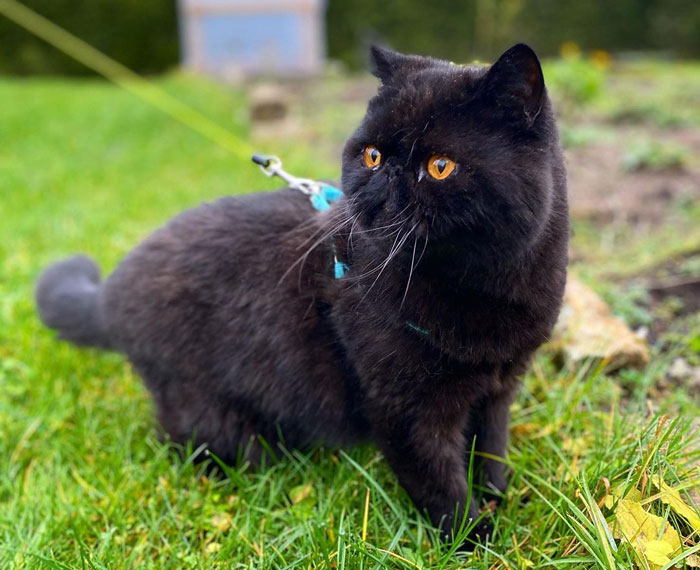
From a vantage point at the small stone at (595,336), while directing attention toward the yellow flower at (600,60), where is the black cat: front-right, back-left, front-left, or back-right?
back-left

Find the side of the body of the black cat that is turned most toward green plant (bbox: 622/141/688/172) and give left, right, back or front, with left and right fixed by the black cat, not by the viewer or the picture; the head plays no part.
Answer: left

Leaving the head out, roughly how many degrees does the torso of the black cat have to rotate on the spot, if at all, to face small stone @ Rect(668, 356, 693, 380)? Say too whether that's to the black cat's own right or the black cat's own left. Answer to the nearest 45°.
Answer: approximately 45° to the black cat's own left

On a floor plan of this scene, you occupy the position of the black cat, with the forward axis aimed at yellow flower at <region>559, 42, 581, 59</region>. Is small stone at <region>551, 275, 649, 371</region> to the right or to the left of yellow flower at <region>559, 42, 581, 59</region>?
right

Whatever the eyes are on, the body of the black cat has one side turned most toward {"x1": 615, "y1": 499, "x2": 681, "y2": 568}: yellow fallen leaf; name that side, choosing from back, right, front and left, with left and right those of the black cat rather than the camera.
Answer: front

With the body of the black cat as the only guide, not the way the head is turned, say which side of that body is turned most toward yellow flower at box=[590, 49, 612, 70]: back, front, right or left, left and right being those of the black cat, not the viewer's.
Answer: left

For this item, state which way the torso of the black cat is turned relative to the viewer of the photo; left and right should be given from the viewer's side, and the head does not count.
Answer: facing the viewer and to the right of the viewer

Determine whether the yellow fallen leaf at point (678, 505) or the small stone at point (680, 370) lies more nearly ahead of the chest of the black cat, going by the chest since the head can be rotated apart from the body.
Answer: the yellow fallen leaf

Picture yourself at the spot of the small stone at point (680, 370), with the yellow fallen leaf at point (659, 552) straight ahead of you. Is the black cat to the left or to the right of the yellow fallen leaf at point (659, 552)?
right

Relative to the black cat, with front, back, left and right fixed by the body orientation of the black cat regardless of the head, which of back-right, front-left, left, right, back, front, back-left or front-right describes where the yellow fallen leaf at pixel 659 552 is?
front

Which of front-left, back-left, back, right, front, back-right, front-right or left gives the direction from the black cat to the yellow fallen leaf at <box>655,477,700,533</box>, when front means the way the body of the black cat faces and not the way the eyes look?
front

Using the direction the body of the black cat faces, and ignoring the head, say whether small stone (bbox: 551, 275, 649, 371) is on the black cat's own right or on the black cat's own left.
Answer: on the black cat's own left
